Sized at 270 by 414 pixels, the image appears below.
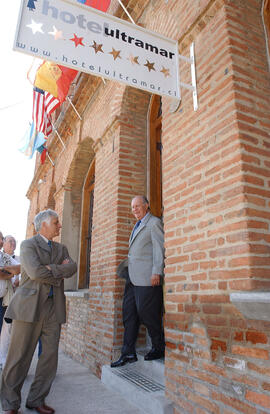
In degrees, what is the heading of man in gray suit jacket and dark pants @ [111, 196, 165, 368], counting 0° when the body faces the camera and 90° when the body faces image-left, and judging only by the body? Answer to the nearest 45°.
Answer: approximately 45°

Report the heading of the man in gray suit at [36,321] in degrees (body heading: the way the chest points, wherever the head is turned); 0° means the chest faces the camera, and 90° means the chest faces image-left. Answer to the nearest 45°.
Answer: approximately 315°

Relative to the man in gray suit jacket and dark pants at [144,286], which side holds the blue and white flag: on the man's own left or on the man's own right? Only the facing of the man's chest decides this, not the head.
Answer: on the man's own right

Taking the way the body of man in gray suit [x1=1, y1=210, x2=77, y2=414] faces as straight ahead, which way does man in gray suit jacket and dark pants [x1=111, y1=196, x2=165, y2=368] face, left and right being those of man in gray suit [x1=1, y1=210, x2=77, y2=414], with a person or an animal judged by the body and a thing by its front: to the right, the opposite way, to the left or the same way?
to the right

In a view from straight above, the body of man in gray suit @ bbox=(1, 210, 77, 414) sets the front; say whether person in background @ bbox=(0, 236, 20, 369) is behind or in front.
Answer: behind

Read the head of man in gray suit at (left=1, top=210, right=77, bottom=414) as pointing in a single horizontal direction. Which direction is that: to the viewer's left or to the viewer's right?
to the viewer's right

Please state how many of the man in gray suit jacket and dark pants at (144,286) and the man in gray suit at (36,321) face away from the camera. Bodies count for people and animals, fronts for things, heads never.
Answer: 0

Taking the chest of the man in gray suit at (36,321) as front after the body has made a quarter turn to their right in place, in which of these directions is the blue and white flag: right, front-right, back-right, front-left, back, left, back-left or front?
back-right
